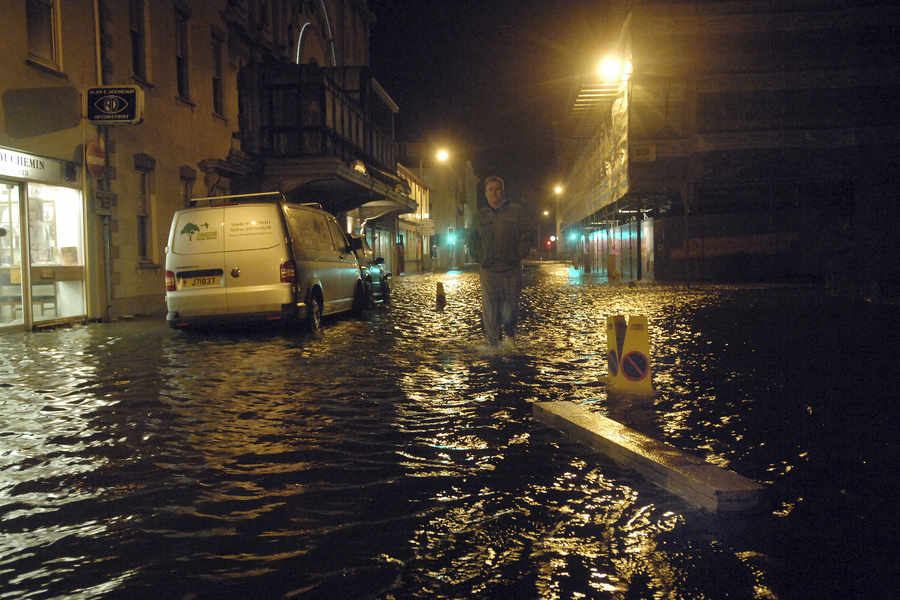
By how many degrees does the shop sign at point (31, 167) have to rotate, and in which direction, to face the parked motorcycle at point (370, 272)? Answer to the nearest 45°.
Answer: approximately 45° to its left

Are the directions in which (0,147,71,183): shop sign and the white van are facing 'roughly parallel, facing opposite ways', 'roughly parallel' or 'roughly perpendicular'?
roughly perpendicular

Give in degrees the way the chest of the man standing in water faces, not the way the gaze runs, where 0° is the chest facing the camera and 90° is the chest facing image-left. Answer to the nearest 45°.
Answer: approximately 0°

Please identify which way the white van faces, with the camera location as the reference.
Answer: facing away from the viewer and to the right of the viewer
